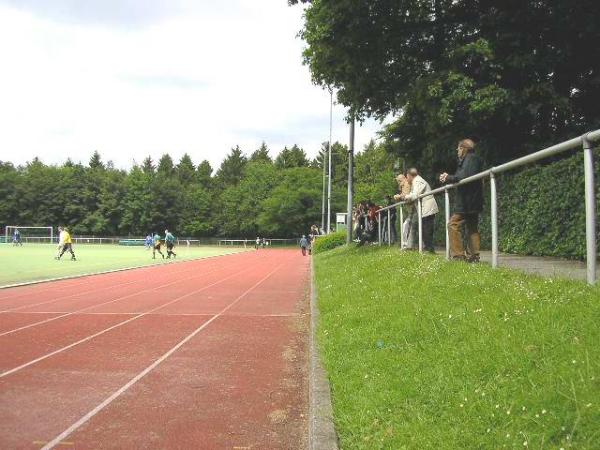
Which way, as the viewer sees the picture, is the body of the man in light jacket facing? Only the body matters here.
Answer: to the viewer's left

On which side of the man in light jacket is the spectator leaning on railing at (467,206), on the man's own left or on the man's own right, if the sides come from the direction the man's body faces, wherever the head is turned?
on the man's own left

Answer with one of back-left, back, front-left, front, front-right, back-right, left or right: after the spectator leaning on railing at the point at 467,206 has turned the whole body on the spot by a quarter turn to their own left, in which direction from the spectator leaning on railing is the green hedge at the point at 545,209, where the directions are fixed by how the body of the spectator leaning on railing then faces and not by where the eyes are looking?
back-left

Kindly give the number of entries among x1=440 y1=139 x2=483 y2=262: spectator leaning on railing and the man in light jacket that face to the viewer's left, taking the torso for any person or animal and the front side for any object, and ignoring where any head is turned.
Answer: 2

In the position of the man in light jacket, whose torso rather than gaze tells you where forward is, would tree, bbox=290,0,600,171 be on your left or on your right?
on your right

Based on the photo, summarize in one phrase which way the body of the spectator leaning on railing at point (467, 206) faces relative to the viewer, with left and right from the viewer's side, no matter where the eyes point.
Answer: facing to the left of the viewer

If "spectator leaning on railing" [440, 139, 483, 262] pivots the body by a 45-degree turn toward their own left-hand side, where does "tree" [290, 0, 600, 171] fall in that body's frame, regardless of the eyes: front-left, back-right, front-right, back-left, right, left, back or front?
back-right
